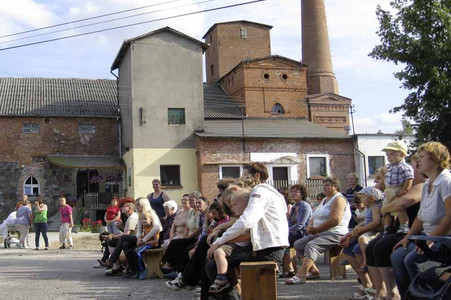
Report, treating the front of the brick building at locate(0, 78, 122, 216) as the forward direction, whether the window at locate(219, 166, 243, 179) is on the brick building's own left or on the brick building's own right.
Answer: on the brick building's own left

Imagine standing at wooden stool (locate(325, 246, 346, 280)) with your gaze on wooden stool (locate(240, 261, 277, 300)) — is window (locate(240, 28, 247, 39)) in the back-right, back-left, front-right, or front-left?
back-right

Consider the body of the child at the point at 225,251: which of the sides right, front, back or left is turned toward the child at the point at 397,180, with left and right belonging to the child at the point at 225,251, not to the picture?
back

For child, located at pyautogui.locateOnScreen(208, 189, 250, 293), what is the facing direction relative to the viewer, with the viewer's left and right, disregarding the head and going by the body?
facing to the left of the viewer

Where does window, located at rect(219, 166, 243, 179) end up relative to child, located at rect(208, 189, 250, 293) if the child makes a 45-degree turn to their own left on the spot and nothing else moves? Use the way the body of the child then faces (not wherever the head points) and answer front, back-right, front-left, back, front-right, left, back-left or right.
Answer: back-right

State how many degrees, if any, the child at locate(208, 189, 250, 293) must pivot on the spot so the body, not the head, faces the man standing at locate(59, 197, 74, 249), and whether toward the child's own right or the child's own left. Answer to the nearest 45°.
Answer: approximately 45° to the child's own right

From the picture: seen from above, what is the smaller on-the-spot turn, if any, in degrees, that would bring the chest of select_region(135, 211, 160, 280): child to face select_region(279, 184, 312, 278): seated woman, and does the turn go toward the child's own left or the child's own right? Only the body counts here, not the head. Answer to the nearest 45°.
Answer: approximately 135° to the child's own left

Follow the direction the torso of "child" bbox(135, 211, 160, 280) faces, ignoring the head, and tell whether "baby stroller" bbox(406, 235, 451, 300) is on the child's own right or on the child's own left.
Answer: on the child's own left

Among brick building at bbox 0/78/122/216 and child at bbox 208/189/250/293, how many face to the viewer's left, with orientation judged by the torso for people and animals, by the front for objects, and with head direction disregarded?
1
